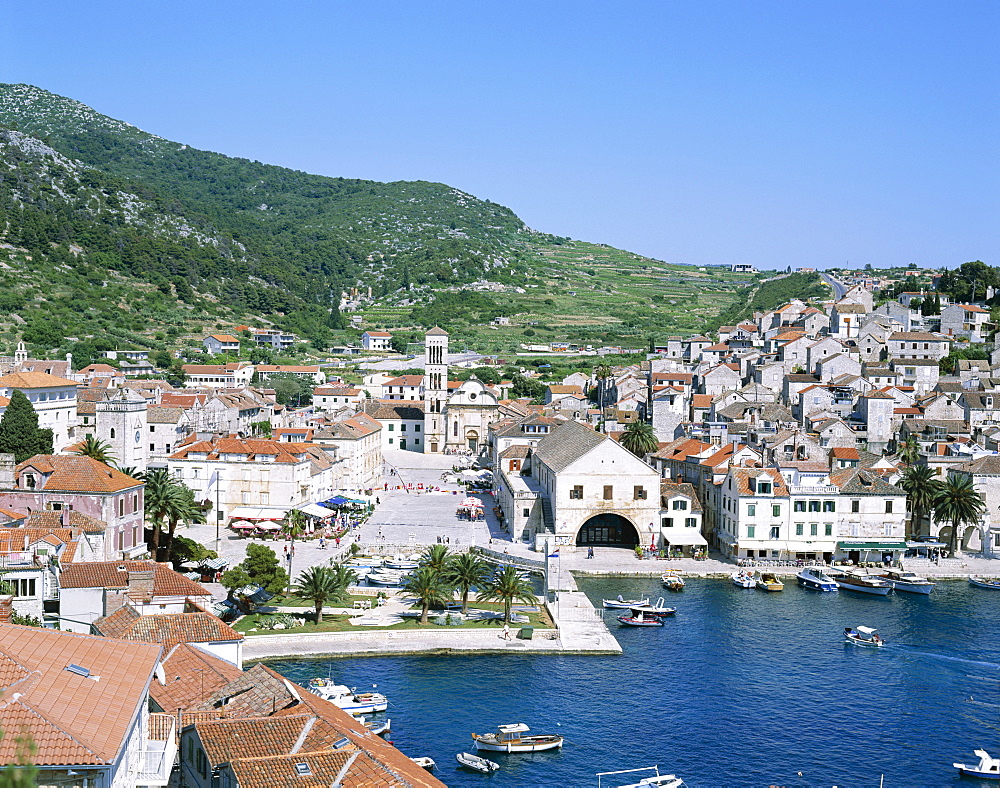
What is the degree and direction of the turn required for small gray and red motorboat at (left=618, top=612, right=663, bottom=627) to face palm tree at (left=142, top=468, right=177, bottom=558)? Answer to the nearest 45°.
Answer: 0° — it already faces it

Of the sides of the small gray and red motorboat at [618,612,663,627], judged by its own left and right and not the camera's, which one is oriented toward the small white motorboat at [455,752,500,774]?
left

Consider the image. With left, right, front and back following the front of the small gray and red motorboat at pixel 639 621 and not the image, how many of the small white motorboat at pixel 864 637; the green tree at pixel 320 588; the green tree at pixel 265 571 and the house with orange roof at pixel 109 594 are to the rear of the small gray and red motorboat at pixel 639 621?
1

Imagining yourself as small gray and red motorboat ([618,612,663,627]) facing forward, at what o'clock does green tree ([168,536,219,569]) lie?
The green tree is roughly at 12 o'clock from the small gray and red motorboat.

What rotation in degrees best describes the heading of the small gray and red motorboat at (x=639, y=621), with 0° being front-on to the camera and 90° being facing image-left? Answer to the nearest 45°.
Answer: approximately 90°

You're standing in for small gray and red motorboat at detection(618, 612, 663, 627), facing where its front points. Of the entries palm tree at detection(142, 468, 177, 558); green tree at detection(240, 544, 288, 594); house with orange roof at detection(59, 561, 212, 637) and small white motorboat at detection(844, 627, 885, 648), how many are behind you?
1

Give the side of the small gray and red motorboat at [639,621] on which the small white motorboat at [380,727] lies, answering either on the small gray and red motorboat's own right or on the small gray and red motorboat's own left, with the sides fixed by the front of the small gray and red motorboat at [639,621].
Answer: on the small gray and red motorboat's own left

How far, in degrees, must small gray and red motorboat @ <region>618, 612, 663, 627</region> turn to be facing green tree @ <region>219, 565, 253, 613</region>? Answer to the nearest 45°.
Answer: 0° — it already faces it

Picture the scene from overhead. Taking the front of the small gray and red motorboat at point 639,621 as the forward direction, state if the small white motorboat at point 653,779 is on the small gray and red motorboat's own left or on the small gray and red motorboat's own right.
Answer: on the small gray and red motorboat's own left

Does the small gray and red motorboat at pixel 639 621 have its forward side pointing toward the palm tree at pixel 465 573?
yes

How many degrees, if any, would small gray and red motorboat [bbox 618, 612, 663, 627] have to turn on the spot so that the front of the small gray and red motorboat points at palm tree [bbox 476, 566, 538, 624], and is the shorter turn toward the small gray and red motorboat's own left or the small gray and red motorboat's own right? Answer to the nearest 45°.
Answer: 0° — it already faces it

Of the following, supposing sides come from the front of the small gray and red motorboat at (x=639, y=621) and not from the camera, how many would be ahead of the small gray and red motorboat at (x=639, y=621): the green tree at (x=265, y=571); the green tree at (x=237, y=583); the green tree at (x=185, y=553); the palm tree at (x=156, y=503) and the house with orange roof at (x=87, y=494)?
5

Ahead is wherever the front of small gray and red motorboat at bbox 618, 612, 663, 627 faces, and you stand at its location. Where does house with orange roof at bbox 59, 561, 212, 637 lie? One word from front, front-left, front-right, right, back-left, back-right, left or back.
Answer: front-left

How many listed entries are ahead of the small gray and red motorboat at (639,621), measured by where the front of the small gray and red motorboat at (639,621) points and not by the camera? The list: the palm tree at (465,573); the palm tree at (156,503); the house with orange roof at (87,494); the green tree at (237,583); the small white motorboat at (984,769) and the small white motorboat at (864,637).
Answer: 4

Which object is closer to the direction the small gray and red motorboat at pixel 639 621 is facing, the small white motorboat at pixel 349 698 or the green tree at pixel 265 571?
the green tree
